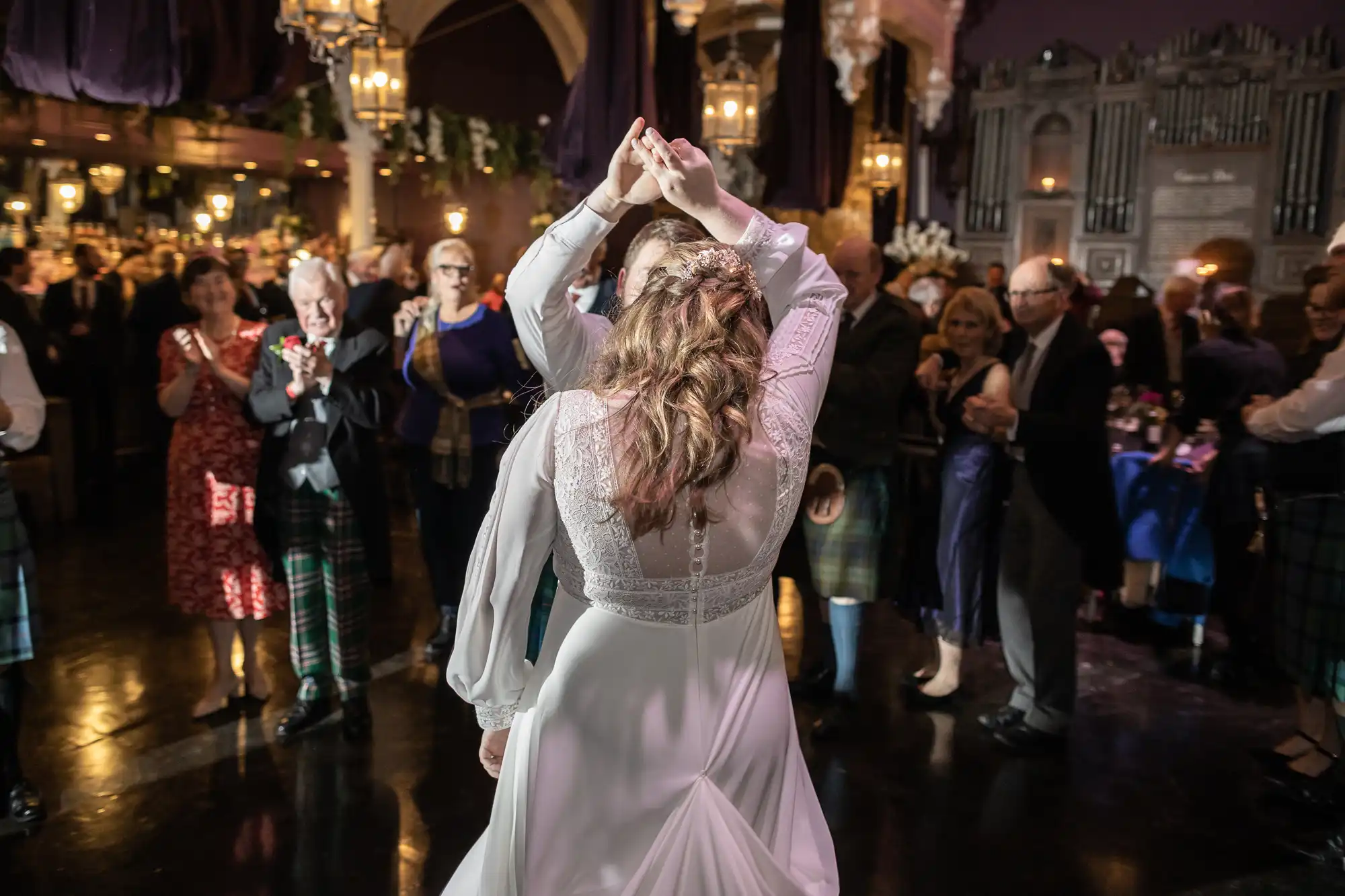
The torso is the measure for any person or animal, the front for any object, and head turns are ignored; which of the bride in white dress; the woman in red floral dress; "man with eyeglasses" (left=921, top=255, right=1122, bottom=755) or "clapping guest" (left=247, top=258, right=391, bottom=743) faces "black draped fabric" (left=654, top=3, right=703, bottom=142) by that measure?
the bride in white dress

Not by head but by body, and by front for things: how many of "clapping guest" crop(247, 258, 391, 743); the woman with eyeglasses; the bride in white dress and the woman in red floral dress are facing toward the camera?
3

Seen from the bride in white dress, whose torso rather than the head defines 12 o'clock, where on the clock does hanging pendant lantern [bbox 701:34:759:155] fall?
The hanging pendant lantern is roughly at 12 o'clock from the bride in white dress.

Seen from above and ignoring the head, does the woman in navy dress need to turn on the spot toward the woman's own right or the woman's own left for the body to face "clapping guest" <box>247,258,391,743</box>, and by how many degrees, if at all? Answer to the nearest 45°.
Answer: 0° — they already face them

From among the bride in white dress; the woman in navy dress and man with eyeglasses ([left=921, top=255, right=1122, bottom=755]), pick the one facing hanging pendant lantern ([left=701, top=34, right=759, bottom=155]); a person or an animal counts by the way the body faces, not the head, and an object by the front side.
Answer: the bride in white dress

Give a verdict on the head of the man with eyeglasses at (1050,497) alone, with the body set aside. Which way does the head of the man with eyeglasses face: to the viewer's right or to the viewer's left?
to the viewer's left

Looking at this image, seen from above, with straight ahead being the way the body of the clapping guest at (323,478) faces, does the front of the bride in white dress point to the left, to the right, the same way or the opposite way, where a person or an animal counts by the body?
the opposite way

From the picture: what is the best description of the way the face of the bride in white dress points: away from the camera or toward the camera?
away from the camera
